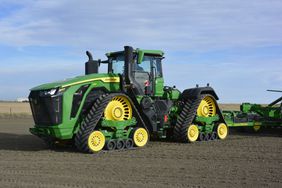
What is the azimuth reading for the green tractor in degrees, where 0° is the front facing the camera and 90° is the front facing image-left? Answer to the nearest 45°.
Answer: approximately 45°

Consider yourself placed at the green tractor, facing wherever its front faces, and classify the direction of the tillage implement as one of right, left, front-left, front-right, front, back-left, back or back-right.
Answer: back
